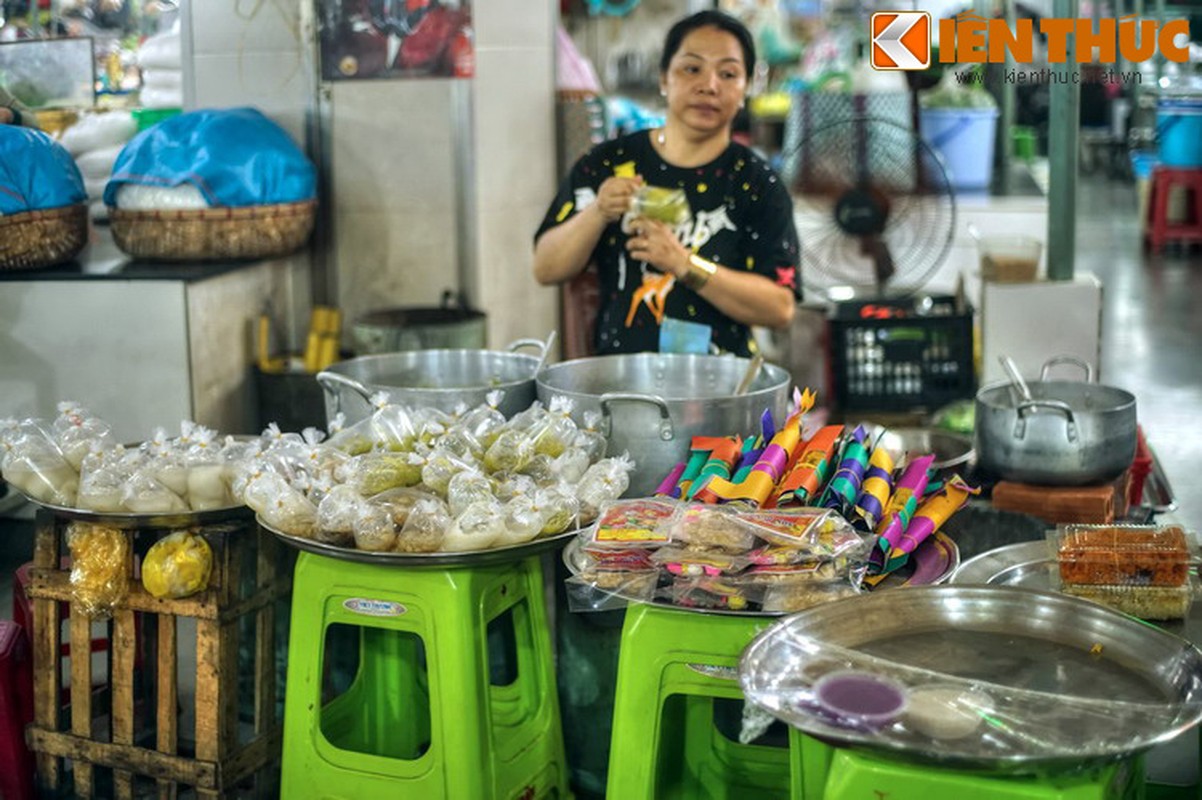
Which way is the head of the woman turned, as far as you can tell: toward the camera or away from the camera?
toward the camera

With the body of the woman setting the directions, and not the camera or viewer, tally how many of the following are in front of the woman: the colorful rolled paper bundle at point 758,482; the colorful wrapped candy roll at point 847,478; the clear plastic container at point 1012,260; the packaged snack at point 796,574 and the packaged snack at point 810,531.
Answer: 4

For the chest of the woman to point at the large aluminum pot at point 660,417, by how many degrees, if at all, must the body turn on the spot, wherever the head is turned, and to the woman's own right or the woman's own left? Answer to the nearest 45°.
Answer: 0° — they already face it

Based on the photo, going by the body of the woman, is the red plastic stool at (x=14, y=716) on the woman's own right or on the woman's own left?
on the woman's own right

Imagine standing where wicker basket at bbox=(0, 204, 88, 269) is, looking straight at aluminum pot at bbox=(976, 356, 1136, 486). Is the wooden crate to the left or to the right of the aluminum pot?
right

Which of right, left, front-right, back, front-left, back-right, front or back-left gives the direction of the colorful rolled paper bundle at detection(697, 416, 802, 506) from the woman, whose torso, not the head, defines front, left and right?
front

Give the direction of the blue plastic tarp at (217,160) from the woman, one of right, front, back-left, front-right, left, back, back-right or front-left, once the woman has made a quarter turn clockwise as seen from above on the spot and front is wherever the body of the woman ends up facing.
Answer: front-right

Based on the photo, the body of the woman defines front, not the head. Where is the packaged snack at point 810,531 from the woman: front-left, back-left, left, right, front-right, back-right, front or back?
front

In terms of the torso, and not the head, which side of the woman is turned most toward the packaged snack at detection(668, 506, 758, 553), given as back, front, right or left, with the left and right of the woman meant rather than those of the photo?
front

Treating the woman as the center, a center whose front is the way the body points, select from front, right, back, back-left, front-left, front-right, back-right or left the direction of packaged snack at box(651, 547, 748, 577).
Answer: front

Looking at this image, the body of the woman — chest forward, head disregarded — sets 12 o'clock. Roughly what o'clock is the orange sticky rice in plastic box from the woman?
The orange sticky rice in plastic box is roughly at 11 o'clock from the woman.

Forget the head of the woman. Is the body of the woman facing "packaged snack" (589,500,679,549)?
yes

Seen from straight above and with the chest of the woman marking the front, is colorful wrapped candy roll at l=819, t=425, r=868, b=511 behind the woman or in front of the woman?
in front

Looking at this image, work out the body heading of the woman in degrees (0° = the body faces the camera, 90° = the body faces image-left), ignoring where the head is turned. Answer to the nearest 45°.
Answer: approximately 0°

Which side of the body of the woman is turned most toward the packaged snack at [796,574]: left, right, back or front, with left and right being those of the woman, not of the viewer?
front

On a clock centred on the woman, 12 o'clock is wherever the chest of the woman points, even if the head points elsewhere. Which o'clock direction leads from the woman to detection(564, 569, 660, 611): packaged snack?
The packaged snack is roughly at 12 o'clock from the woman.

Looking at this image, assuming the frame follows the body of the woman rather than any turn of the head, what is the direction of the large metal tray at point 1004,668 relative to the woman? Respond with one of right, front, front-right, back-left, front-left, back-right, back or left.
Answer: front

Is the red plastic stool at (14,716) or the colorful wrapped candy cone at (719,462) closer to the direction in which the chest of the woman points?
the colorful wrapped candy cone

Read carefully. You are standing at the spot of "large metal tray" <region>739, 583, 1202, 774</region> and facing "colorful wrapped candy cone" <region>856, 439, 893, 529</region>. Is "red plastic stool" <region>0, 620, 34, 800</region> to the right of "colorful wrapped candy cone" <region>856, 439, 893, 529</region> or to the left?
left
